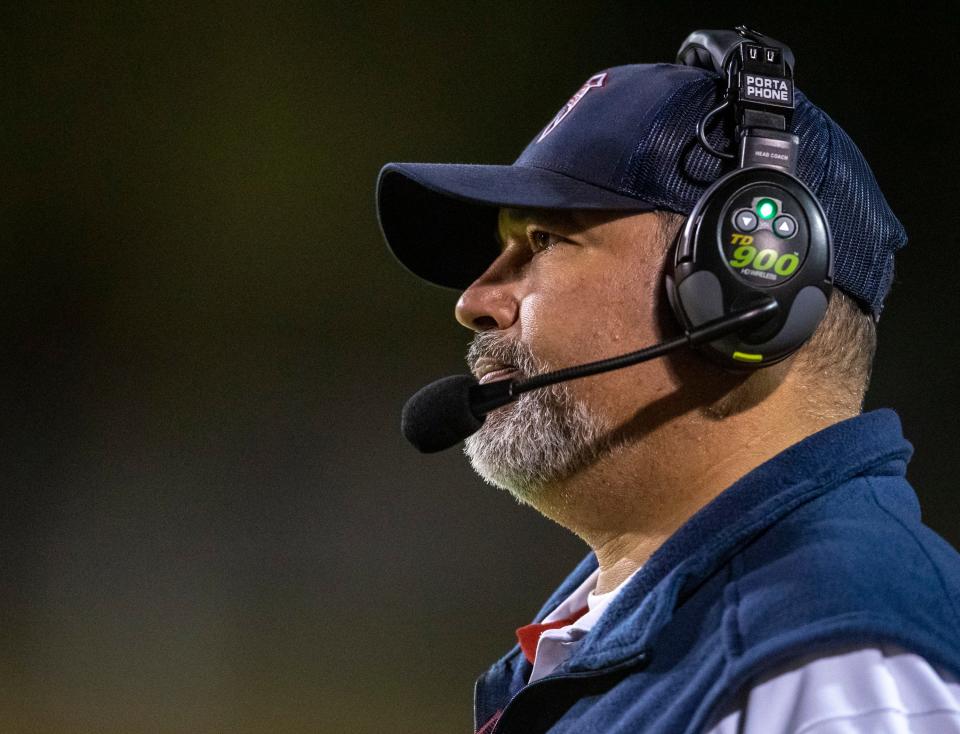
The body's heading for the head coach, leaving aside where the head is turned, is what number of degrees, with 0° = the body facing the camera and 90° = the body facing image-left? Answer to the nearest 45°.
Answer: approximately 90°
